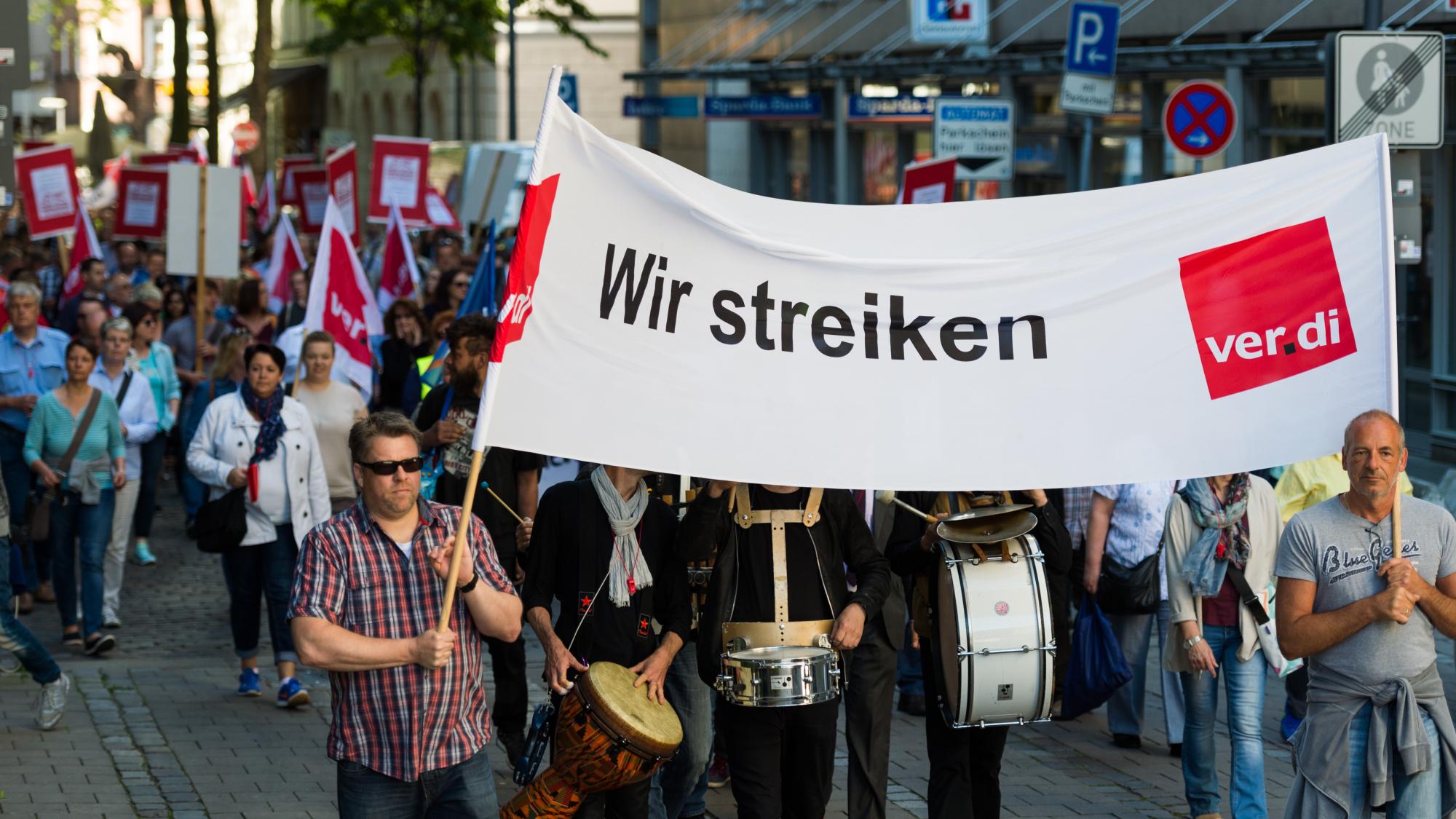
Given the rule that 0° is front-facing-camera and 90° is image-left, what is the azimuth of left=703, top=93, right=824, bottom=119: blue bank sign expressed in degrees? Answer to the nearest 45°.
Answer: approximately 0°

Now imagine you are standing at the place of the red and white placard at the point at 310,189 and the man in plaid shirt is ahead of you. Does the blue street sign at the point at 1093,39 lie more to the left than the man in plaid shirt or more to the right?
left

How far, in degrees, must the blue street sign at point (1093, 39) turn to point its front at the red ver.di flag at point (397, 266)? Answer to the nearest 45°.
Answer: approximately 90° to its right

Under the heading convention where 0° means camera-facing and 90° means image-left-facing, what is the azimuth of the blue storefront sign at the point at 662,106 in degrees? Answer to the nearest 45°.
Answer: approximately 0°

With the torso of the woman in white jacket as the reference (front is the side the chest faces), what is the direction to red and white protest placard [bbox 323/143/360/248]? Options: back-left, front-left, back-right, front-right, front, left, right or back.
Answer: back
